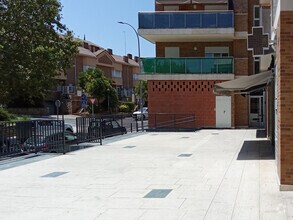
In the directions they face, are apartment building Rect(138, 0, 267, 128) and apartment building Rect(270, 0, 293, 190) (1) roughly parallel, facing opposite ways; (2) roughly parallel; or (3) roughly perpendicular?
roughly perpendicular

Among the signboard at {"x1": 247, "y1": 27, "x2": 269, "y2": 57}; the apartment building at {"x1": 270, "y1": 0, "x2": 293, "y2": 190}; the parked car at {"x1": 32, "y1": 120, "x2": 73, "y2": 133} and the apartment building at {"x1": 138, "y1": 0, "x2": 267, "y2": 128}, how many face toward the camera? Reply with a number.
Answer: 2

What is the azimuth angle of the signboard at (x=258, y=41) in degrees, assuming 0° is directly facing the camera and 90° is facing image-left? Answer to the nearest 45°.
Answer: approximately 0°

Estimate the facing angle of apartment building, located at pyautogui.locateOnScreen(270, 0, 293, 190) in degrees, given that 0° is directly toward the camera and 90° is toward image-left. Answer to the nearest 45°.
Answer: approximately 90°

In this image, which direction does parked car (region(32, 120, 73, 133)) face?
to the viewer's right

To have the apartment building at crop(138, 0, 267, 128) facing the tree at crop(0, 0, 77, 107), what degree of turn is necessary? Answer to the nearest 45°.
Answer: approximately 45° to its right
